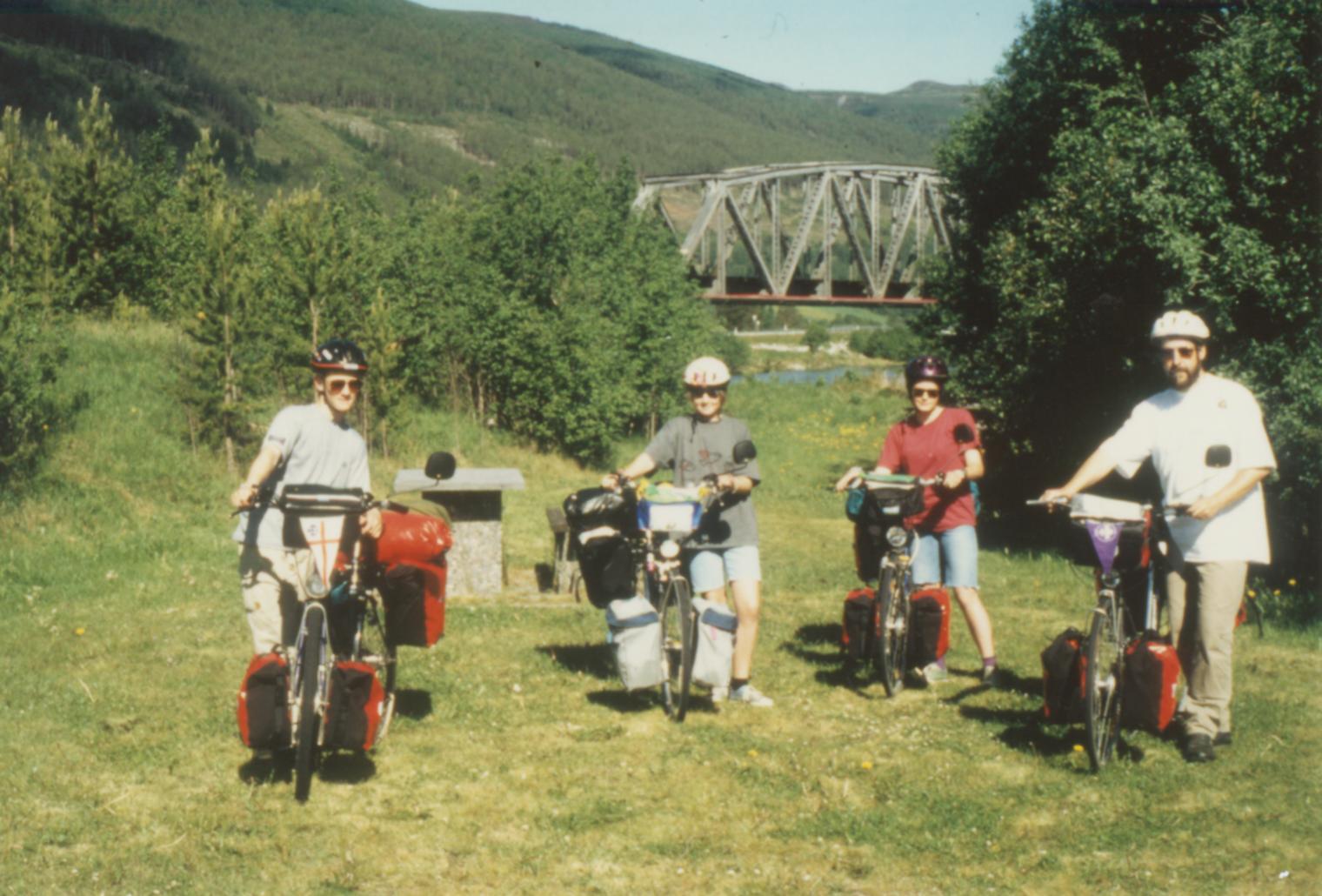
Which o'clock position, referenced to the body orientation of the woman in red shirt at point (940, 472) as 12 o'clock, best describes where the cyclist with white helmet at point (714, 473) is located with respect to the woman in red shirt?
The cyclist with white helmet is roughly at 2 o'clock from the woman in red shirt.

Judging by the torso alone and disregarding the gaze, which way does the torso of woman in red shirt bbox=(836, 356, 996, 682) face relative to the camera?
toward the camera

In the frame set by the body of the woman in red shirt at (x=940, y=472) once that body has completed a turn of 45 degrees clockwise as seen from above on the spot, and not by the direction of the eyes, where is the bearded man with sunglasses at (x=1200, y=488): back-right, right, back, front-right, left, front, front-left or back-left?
left

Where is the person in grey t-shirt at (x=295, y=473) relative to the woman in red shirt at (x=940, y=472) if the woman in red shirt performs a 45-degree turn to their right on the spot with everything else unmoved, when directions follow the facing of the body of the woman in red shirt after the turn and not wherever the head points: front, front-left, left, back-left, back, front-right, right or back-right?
front

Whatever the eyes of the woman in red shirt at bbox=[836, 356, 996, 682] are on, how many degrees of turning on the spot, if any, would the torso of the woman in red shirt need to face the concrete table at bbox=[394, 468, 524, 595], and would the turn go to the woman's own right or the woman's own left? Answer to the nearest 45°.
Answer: approximately 135° to the woman's own right

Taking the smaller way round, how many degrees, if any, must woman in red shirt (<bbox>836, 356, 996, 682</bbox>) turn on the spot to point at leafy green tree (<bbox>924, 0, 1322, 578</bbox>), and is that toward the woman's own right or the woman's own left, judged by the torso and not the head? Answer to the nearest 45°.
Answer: approximately 180°

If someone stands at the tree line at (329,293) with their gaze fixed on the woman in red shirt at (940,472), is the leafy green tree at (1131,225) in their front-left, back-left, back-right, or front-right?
front-left

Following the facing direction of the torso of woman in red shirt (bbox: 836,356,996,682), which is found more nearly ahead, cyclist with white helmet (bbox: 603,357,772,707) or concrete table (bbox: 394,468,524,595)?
the cyclist with white helmet

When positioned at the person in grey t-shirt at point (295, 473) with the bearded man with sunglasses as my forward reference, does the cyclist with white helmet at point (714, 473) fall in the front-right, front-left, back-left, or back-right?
front-left

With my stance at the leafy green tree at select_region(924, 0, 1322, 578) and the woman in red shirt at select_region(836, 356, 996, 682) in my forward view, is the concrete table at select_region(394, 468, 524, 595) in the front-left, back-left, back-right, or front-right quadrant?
front-right

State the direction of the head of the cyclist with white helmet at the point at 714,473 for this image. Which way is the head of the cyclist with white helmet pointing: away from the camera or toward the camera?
toward the camera

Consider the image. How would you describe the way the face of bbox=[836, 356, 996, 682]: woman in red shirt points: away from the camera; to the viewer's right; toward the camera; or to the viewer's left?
toward the camera

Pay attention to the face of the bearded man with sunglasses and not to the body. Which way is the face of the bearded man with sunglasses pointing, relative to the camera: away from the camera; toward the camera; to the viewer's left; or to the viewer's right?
toward the camera
